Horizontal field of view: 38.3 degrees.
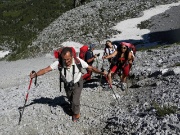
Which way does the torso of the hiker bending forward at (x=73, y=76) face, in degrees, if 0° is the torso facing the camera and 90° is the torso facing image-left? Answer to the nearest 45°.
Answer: approximately 0°

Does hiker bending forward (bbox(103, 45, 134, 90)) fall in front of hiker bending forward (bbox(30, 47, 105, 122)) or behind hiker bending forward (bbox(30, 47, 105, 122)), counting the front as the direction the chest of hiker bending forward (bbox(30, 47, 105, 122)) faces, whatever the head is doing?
behind

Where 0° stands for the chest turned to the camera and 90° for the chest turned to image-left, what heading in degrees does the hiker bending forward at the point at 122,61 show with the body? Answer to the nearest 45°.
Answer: approximately 0°

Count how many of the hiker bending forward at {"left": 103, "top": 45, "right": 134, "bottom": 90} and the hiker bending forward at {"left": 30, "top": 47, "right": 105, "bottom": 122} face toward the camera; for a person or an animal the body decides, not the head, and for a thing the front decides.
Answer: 2

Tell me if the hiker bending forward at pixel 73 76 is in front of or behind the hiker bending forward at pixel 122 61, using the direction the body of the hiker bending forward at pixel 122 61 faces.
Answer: in front
